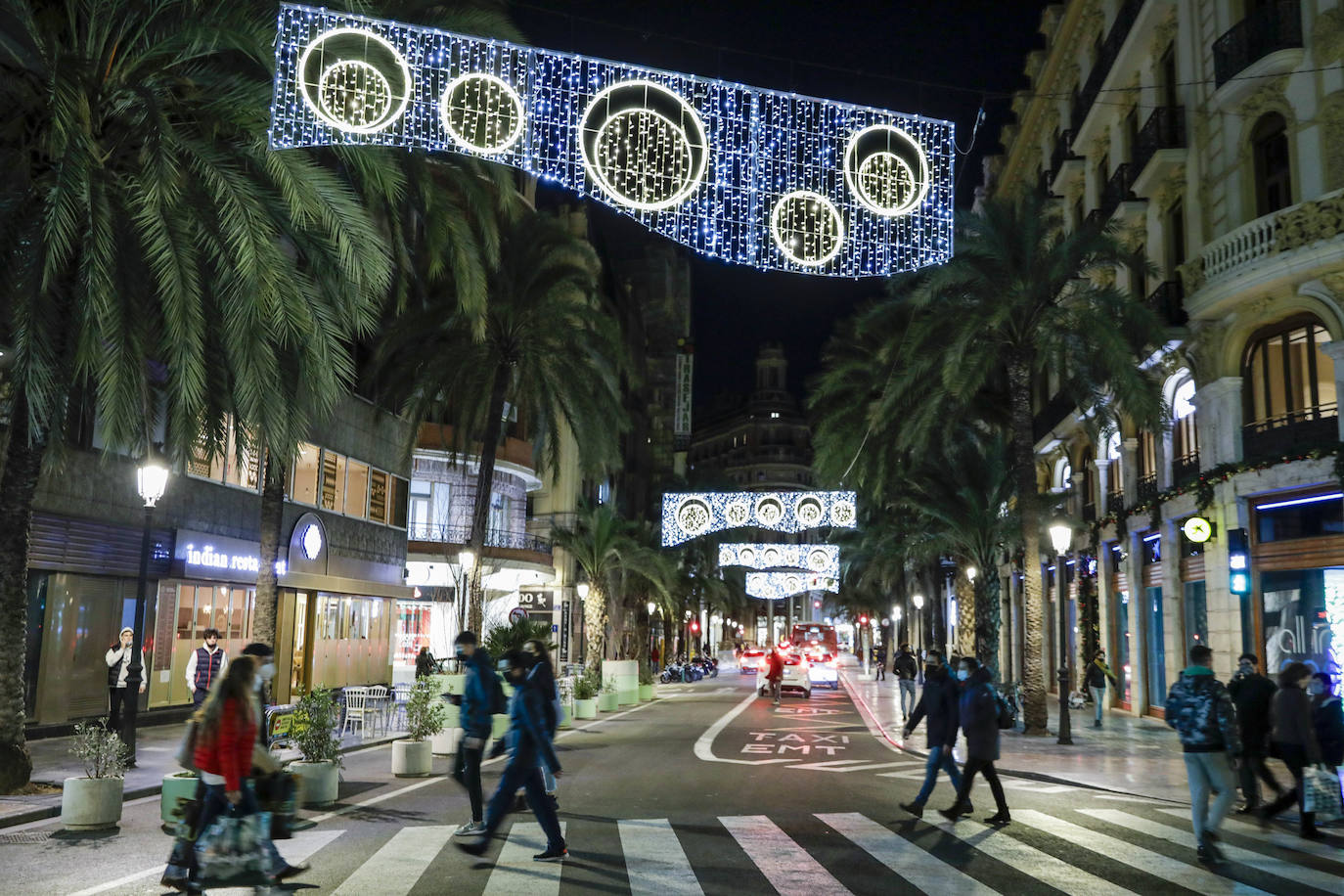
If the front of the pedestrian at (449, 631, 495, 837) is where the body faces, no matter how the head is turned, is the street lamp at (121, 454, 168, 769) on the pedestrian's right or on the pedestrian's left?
on the pedestrian's right

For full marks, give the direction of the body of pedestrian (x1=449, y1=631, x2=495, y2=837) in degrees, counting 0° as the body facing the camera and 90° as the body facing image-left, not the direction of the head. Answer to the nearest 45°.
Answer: approximately 90°

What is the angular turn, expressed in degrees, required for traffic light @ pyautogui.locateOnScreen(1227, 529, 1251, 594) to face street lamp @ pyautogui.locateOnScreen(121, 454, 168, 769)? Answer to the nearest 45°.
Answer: approximately 45° to its right

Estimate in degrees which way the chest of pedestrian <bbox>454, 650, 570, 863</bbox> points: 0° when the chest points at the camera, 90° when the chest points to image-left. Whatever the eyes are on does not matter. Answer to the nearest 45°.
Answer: approximately 90°

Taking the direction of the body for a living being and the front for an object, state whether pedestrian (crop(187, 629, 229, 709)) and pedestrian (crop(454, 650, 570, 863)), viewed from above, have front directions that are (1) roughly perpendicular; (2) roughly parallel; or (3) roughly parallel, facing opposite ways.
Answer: roughly perpendicular

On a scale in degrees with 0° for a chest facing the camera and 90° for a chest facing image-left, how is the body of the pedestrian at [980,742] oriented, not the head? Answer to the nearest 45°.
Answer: approximately 90°

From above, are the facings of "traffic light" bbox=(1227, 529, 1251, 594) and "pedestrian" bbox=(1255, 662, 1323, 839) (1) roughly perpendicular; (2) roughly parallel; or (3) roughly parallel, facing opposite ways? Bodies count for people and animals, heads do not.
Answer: roughly perpendicular

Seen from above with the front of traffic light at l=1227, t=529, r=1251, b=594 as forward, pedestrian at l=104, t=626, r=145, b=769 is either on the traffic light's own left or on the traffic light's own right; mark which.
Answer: on the traffic light's own right

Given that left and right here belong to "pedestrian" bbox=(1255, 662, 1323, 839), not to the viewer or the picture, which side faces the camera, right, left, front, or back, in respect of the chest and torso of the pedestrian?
right
